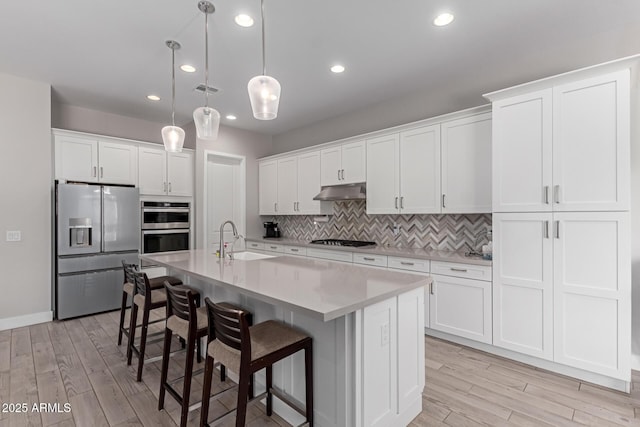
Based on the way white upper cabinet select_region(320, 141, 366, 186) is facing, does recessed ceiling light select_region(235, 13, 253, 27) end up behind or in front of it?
in front

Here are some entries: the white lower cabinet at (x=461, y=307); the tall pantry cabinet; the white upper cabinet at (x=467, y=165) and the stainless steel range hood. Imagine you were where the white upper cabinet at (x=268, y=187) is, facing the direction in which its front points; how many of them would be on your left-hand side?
4

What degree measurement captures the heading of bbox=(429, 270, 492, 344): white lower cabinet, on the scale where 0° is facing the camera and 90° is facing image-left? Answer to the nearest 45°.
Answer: approximately 45°

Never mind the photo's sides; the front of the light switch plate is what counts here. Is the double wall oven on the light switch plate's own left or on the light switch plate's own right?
on the light switch plate's own left

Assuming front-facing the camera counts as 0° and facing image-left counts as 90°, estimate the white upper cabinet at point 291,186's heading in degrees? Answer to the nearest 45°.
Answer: approximately 45°

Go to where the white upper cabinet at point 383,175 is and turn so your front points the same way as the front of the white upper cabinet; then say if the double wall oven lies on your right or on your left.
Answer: on your right

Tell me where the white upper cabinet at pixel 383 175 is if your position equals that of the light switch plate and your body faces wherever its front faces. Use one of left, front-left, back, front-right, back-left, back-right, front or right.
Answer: front-left
